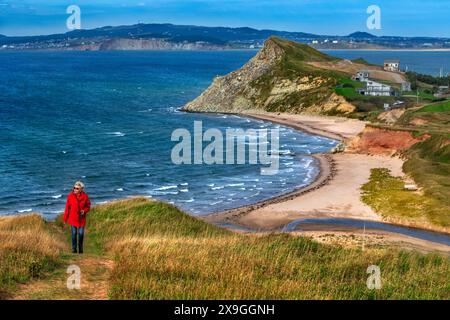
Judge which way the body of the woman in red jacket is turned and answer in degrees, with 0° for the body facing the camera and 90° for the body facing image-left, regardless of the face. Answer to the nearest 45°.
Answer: approximately 0°
